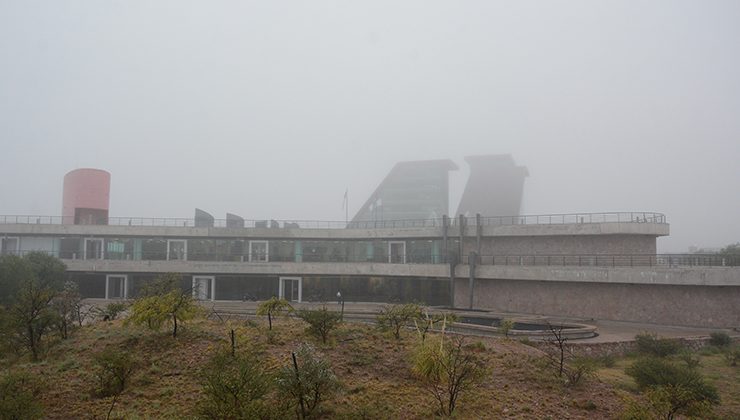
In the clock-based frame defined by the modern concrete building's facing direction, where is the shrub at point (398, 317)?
The shrub is roughly at 12 o'clock from the modern concrete building.

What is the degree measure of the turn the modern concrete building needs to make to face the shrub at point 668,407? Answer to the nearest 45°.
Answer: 0° — it already faces it

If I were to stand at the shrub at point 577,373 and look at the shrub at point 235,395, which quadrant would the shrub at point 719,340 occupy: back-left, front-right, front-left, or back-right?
back-right

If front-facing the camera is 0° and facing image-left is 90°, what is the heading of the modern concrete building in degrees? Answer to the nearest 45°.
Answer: approximately 0°

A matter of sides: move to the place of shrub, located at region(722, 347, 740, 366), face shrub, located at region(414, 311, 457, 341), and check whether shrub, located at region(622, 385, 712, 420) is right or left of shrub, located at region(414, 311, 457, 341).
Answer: left

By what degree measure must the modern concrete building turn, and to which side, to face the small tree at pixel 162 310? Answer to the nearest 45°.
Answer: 0° — it already faces it

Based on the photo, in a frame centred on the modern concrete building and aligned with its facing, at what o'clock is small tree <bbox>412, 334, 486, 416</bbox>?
The small tree is roughly at 12 o'clock from the modern concrete building.
